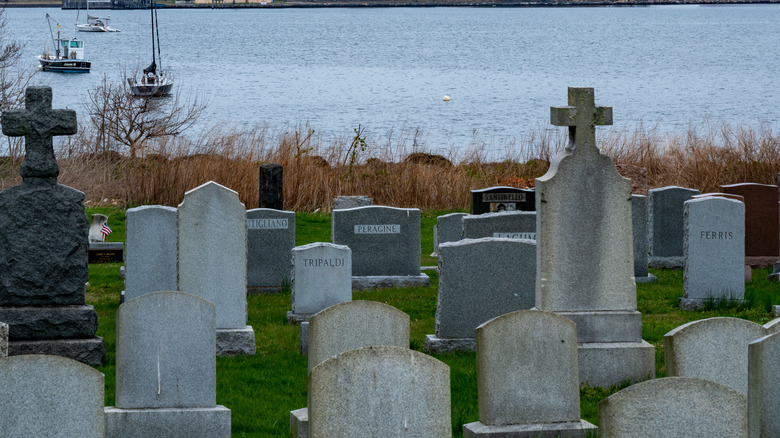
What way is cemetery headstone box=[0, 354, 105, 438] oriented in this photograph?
away from the camera

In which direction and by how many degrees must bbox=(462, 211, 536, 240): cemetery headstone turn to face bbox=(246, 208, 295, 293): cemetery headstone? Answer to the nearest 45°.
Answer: approximately 90° to its right

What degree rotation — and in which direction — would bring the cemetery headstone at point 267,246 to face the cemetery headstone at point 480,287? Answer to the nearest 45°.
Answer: approximately 45° to its left

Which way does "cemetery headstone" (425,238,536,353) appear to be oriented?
away from the camera

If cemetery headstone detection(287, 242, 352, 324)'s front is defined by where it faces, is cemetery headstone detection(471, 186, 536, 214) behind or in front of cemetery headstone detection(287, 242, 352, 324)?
behind

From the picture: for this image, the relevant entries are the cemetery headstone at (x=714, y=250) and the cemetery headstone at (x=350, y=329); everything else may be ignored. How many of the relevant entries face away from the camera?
1

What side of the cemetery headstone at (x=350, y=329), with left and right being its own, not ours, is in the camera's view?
back

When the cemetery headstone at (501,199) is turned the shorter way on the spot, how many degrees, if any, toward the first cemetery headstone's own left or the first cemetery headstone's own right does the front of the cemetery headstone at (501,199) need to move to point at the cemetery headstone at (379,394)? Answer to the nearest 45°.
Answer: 0° — it already faces it
